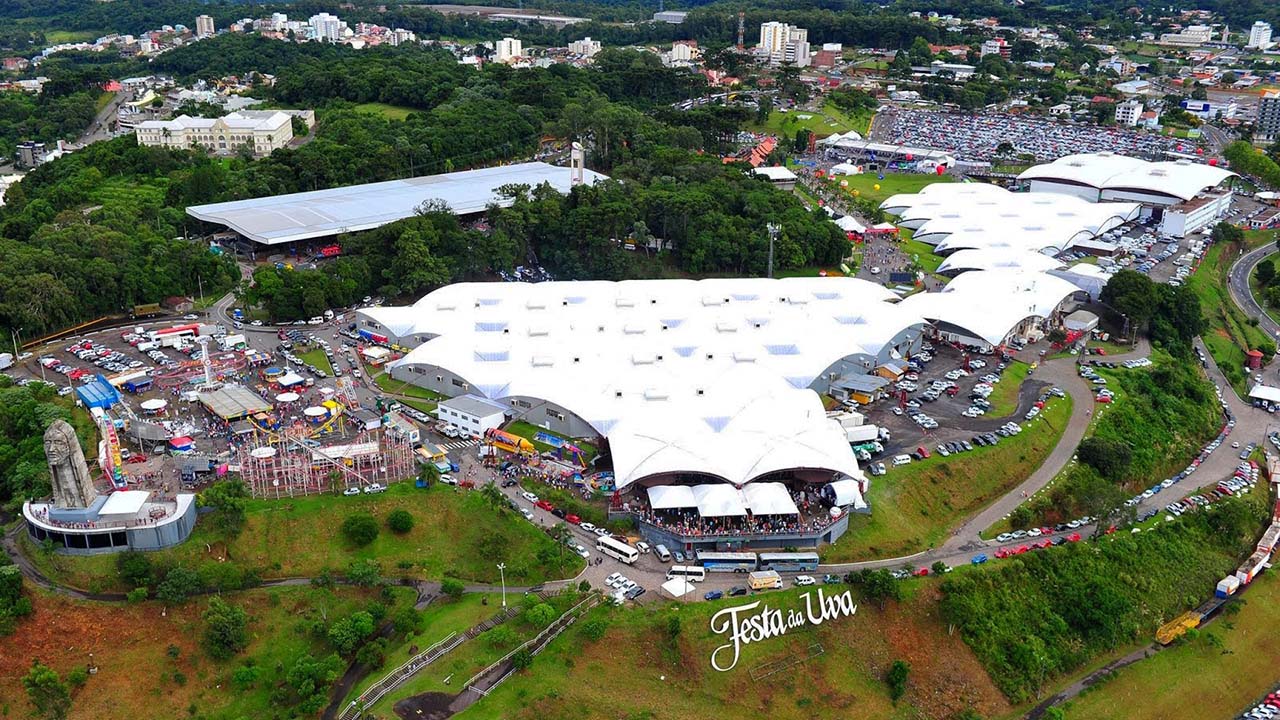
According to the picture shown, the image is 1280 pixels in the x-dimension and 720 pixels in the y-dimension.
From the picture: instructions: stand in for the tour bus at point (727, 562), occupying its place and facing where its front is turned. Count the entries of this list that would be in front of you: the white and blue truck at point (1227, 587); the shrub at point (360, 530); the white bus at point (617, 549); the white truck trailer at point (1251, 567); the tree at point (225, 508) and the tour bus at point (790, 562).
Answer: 3

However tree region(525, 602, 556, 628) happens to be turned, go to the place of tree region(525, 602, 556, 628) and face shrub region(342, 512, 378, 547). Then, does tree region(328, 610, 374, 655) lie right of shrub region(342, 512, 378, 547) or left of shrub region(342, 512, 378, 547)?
left

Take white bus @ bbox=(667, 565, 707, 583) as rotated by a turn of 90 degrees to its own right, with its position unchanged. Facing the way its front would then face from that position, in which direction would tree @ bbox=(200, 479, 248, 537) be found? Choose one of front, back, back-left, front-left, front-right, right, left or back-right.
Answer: left

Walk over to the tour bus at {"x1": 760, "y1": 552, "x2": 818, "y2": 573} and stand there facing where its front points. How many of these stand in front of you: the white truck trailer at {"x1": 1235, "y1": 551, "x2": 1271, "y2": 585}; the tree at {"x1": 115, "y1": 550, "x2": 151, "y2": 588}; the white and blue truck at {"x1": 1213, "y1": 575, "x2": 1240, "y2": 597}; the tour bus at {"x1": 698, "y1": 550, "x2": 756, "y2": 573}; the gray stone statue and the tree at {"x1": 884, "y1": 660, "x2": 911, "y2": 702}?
3

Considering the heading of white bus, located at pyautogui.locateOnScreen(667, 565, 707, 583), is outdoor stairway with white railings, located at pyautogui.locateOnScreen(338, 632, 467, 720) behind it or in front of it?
in front

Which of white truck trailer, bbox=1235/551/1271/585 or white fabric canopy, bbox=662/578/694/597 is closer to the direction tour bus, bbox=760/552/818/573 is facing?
the white fabric canopy

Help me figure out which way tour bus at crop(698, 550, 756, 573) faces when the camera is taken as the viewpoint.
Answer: facing to the left of the viewer

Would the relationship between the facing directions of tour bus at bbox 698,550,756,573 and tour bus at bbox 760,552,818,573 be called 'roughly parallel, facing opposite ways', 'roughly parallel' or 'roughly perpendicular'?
roughly parallel

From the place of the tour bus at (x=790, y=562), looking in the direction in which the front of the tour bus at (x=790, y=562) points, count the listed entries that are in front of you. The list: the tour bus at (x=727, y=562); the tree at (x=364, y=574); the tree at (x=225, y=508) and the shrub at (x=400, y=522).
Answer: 4

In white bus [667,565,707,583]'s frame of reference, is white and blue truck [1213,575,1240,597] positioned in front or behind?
behind

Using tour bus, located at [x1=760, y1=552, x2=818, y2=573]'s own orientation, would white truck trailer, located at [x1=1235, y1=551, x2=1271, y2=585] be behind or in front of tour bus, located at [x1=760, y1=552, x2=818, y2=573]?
behind

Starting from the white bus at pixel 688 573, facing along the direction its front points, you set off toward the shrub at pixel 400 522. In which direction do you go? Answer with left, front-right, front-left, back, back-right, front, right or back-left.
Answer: front
